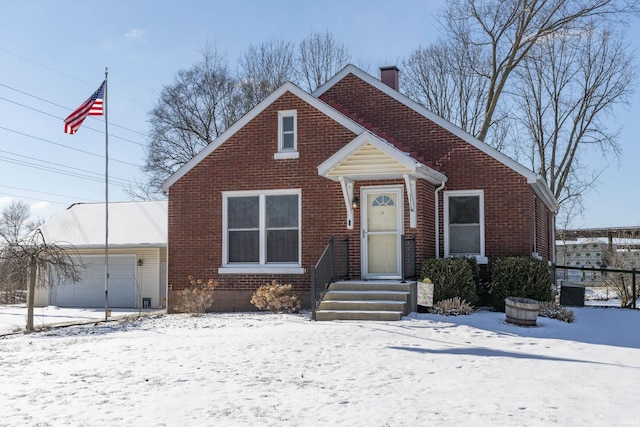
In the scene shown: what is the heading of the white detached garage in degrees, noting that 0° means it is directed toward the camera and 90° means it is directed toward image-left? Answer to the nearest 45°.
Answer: approximately 0°

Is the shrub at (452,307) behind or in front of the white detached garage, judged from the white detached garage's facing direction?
in front

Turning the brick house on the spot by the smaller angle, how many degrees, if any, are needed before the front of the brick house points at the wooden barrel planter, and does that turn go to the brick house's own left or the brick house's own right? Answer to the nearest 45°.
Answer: approximately 45° to the brick house's own left

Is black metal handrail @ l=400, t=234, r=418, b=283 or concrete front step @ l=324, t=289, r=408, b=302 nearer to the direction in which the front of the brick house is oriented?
the concrete front step

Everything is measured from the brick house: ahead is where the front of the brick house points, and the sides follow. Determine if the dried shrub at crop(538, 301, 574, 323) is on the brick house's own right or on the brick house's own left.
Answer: on the brick house's own left

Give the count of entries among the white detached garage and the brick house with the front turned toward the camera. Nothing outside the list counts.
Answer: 2

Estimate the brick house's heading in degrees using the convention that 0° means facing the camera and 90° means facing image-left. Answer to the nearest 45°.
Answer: approximately 0°
